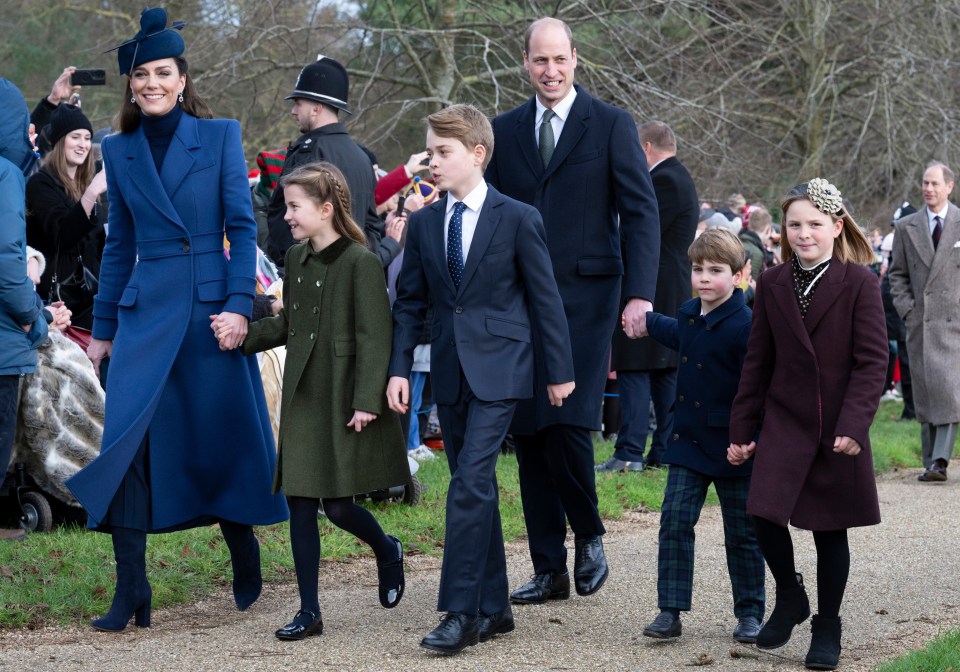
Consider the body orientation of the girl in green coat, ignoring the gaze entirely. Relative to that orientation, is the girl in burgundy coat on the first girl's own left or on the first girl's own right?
on the first girl's own left

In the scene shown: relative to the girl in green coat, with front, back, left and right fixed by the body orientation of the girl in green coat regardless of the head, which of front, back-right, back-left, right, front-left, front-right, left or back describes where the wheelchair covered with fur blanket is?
right

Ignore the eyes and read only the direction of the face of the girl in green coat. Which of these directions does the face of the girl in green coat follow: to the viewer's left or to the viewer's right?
to the viewer's left

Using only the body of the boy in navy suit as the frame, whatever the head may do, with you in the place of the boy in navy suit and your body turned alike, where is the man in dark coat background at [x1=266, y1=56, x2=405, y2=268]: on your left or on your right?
on your right

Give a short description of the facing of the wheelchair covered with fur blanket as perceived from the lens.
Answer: facing to the right of the viewer

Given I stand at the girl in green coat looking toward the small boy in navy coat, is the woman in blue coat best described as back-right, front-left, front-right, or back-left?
back-left

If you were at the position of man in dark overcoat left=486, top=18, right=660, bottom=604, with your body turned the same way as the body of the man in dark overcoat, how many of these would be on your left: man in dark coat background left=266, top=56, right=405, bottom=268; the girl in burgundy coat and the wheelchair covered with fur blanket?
1

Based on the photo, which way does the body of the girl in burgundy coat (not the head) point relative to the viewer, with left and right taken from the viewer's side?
facing the viewer and to the left of the viewer

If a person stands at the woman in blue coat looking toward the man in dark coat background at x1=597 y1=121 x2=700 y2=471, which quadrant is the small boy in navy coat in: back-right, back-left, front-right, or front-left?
front-right

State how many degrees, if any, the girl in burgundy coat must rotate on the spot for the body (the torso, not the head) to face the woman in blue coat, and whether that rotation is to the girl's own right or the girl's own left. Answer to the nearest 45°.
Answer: approximately 45° to the girl's own right
